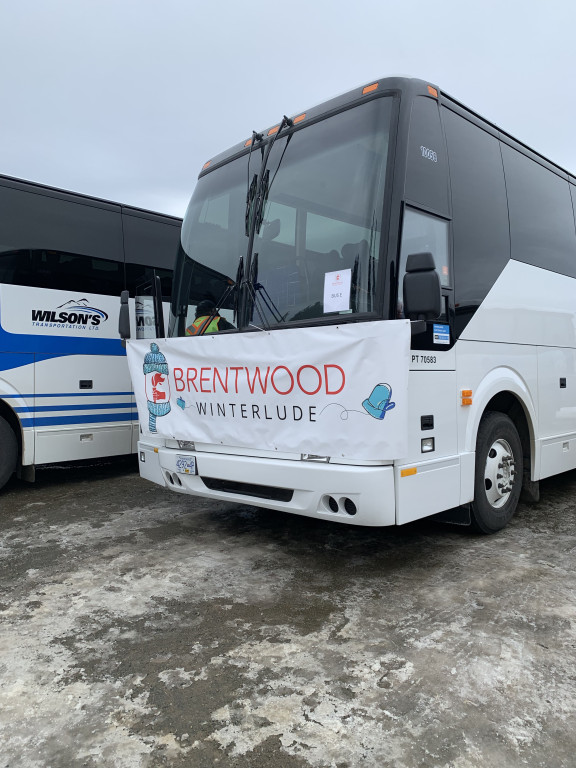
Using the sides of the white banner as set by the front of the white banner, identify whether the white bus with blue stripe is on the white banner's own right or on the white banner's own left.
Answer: on the white banner's own right

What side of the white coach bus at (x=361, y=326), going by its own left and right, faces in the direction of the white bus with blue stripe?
right

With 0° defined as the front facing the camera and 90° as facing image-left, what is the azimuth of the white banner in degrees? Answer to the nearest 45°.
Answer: approximately 45°

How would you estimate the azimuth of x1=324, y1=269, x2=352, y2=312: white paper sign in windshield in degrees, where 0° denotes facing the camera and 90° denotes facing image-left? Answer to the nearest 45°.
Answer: approximately 45°

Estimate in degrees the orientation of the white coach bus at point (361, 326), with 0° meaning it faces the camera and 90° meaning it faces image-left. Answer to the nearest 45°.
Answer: approximately 45°

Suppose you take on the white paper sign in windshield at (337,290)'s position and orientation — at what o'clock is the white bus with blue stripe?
The white bus with blue stripe is roughly at 3 o'clock from the white paper sign in windshield.
